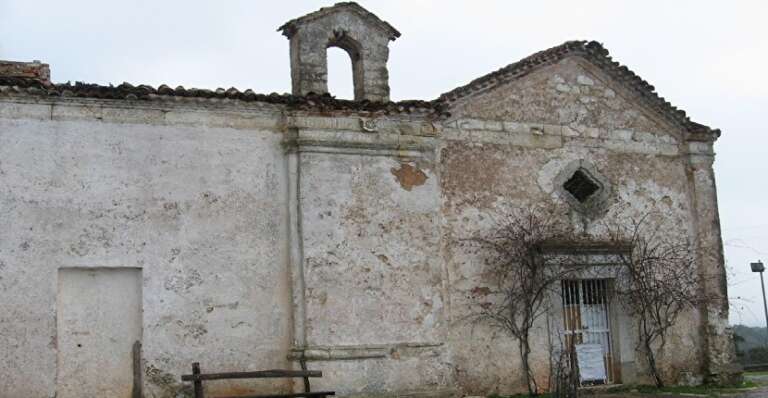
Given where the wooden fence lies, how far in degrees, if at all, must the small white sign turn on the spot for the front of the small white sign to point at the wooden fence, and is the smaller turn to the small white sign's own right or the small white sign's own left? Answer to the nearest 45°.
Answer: approximately 45° to the small white sign's own right

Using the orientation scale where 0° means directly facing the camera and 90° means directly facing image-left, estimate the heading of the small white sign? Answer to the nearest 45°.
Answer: approximately 0°
